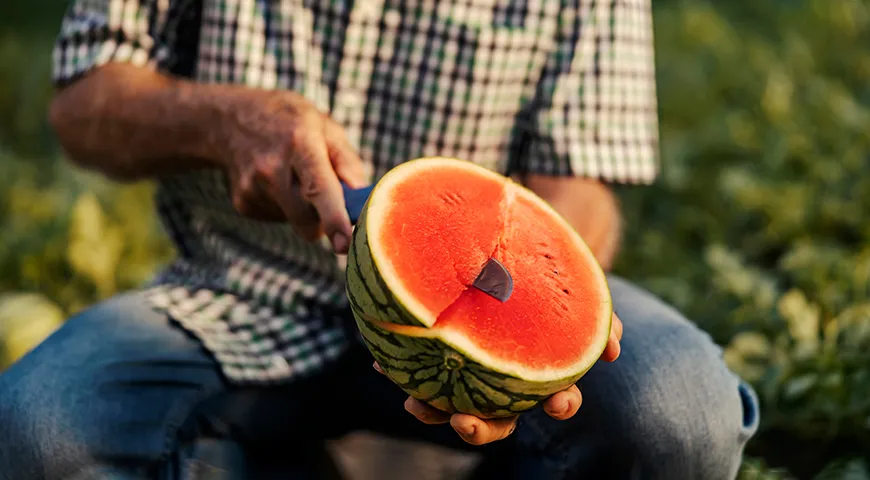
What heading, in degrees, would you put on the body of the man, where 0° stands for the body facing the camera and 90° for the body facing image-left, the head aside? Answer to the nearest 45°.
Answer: approximately 0°
